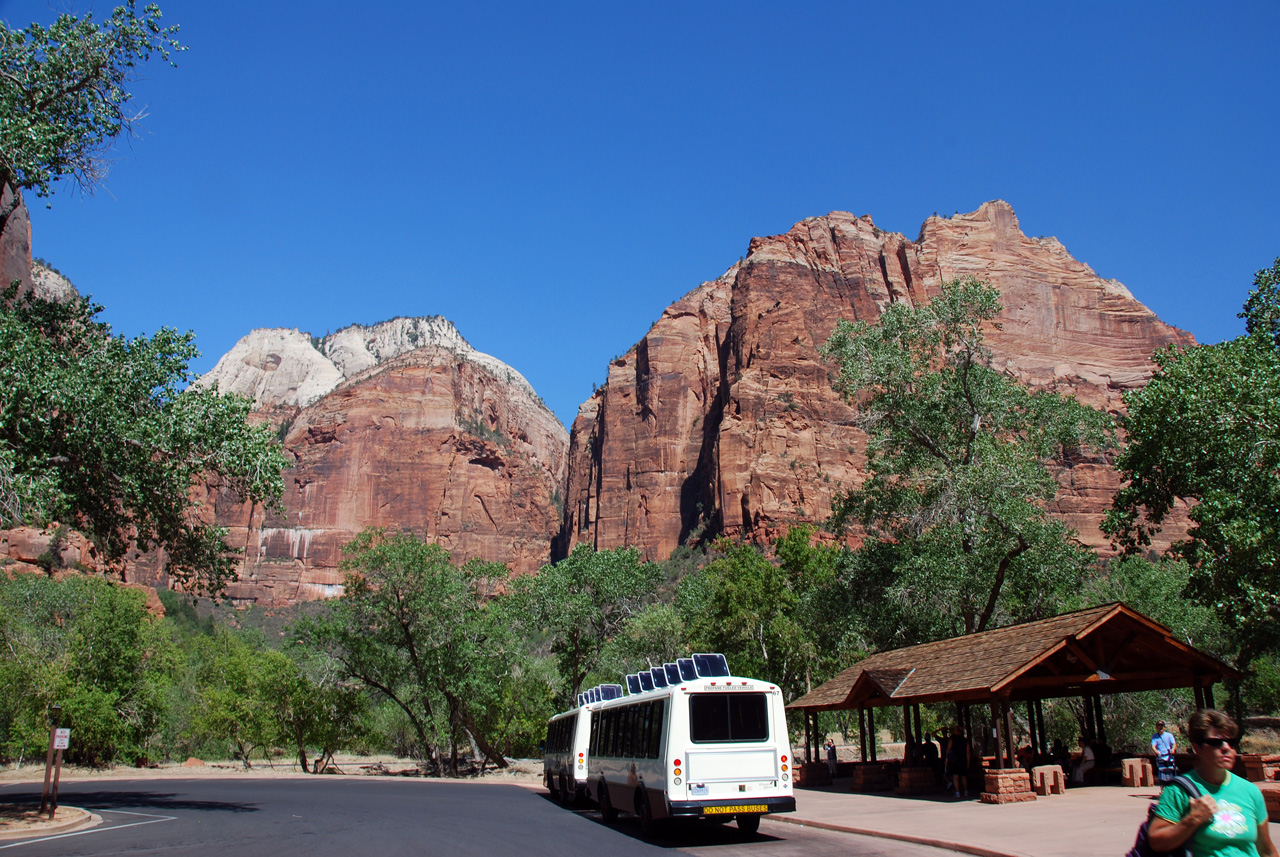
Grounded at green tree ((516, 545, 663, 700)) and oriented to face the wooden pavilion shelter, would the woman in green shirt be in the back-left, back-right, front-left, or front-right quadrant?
front-right

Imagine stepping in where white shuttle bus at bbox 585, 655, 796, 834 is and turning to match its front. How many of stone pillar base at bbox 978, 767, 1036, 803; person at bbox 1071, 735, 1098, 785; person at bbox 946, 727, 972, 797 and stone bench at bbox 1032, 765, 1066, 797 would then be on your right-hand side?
4

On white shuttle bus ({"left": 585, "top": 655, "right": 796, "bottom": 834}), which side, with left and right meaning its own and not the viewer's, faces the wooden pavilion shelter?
right

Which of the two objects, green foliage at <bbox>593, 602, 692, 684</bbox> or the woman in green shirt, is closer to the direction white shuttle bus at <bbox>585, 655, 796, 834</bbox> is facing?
the green foliage

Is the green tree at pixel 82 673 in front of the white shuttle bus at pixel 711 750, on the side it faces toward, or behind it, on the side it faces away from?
in front

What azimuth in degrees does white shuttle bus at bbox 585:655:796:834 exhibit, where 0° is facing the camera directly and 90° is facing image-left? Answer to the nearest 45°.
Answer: approximately 135°

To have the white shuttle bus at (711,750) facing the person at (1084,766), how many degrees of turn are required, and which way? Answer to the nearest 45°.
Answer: approximately 90° to its right

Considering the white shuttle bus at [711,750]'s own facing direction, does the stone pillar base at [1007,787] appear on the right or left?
on its right

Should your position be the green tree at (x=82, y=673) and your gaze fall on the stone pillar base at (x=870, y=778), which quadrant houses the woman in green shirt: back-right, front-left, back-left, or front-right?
front-right

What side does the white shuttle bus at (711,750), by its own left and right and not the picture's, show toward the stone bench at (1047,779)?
right

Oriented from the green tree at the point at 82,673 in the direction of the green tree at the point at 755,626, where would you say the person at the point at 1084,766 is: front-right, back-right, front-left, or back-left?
front-right

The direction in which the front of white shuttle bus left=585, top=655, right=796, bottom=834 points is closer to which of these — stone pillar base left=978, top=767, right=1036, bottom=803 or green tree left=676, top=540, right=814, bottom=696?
the green tree

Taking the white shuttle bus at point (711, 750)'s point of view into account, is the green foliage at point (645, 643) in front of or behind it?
in front

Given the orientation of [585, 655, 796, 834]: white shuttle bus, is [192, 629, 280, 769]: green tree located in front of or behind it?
in front

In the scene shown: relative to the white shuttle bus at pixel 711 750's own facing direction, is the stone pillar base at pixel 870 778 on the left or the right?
on its right
